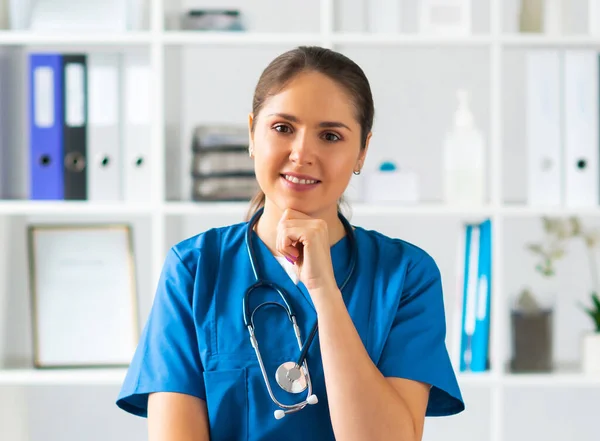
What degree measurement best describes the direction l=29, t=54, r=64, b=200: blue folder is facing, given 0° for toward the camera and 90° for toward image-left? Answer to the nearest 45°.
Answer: approximately 0°

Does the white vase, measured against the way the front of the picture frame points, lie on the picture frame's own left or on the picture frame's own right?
on the picture frame's own left

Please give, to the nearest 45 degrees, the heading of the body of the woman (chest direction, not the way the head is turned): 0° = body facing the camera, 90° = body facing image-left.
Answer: approximately 0°

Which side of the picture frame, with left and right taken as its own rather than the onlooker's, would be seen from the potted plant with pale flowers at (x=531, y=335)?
left

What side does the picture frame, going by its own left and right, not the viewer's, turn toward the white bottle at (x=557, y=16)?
left

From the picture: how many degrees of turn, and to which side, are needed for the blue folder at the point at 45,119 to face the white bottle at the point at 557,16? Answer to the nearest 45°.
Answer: approximately 90° to its left

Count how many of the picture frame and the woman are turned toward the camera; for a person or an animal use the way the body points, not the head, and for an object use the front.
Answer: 2

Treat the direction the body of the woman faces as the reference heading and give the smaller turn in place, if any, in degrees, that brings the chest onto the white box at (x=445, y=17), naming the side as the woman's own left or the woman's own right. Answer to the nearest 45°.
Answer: approximately 135° to the woman's own left
